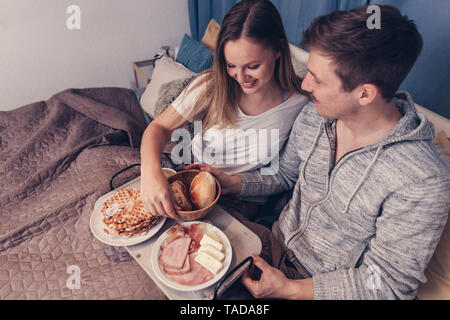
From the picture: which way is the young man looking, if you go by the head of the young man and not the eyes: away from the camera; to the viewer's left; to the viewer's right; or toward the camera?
to the viewer's left

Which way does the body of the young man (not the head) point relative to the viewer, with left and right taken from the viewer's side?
facing the viewer and to the left of the viewer

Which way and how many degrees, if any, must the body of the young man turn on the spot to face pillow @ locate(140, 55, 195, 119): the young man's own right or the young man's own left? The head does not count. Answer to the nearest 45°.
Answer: approximately 90° to the young man's own right

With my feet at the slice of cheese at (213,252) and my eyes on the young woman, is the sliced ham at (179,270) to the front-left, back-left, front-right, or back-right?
back-left

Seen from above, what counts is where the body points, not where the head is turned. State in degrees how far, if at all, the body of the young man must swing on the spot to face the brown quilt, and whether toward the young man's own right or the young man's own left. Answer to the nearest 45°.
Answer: approximately 45° to the young man's own right
